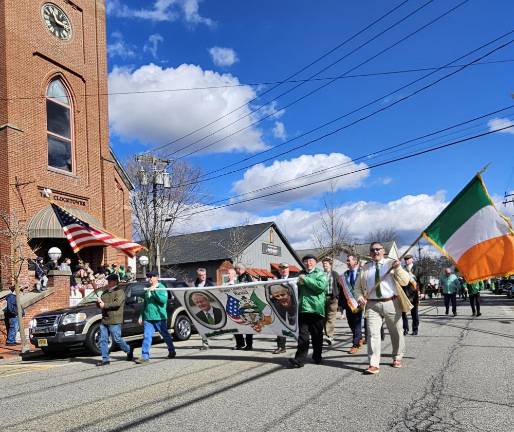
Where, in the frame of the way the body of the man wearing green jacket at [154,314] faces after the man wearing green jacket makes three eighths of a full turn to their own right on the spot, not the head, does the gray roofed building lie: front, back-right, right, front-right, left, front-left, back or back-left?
front

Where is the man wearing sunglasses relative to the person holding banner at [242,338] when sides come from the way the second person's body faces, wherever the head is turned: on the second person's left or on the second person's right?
on the second person's left

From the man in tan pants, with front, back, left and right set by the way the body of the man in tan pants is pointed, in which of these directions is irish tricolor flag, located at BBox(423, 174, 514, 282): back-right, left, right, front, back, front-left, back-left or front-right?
left

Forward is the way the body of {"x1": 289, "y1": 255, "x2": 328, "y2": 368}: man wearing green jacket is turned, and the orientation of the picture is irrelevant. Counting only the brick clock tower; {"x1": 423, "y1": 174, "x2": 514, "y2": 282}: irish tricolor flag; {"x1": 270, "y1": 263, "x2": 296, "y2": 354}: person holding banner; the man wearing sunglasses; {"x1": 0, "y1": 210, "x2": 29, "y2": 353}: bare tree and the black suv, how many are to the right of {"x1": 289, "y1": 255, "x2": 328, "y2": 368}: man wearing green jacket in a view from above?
4

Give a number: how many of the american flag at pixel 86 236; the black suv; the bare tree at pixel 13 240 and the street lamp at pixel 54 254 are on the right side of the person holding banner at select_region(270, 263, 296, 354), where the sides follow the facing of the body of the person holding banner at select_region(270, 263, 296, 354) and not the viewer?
4

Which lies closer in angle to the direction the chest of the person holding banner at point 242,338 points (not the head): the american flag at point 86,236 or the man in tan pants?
the american flag

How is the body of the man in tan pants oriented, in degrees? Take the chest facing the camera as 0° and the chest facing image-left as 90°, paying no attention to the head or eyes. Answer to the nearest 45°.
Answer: approximately 45°

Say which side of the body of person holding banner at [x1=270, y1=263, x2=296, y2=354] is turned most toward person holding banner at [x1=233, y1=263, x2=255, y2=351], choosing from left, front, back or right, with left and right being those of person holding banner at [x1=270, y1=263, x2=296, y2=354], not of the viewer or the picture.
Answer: right

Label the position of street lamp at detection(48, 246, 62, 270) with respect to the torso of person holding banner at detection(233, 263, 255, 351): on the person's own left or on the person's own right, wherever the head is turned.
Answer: on the person's own right
